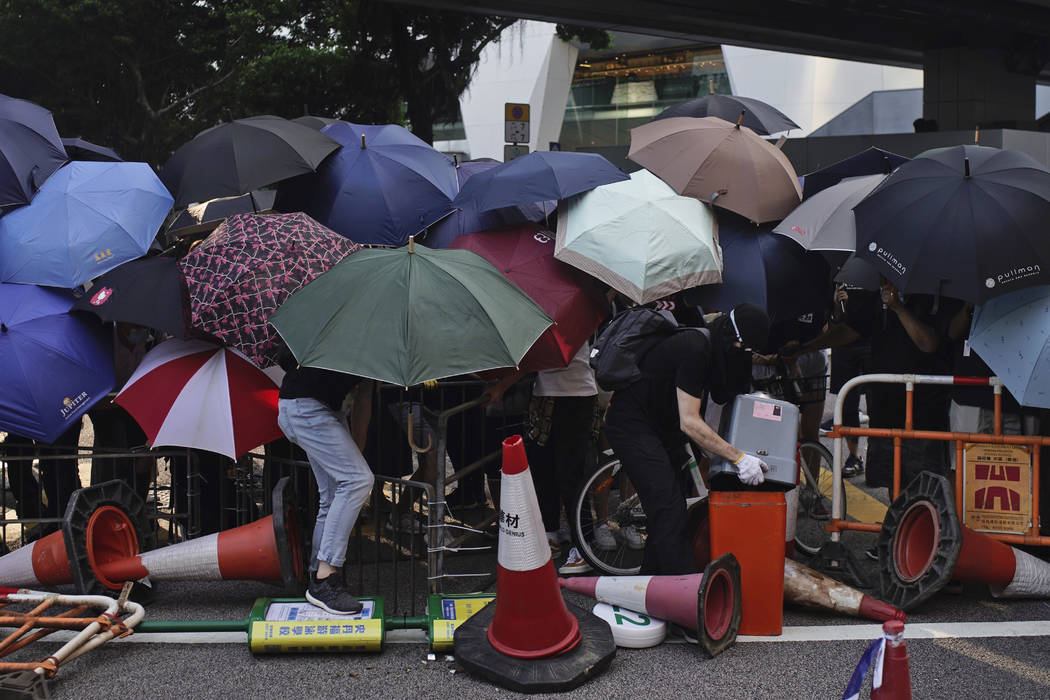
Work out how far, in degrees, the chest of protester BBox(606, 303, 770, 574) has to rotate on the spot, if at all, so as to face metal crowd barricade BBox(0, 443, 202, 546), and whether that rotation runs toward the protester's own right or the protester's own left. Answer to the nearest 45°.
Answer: approximately 180°

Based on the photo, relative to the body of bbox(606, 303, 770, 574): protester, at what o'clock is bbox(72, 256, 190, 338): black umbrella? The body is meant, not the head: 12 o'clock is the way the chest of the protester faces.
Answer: The black umbrella is roughly at 6 o'clock from the protester.

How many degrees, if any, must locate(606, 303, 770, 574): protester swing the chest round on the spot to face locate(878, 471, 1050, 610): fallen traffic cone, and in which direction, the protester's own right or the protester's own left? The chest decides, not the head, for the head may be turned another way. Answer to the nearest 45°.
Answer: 0° — they already face it

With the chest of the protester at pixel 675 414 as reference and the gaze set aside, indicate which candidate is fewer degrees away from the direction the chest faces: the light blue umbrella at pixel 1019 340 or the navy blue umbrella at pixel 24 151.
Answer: the light blue umbrella

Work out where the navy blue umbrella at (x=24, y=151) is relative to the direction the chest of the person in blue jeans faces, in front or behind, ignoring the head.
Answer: behind

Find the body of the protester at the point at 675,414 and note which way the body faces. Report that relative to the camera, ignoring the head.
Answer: to the viewer's right

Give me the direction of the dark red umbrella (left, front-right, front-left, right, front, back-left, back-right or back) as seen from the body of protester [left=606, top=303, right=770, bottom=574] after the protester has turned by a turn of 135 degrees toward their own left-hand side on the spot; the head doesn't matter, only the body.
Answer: front
